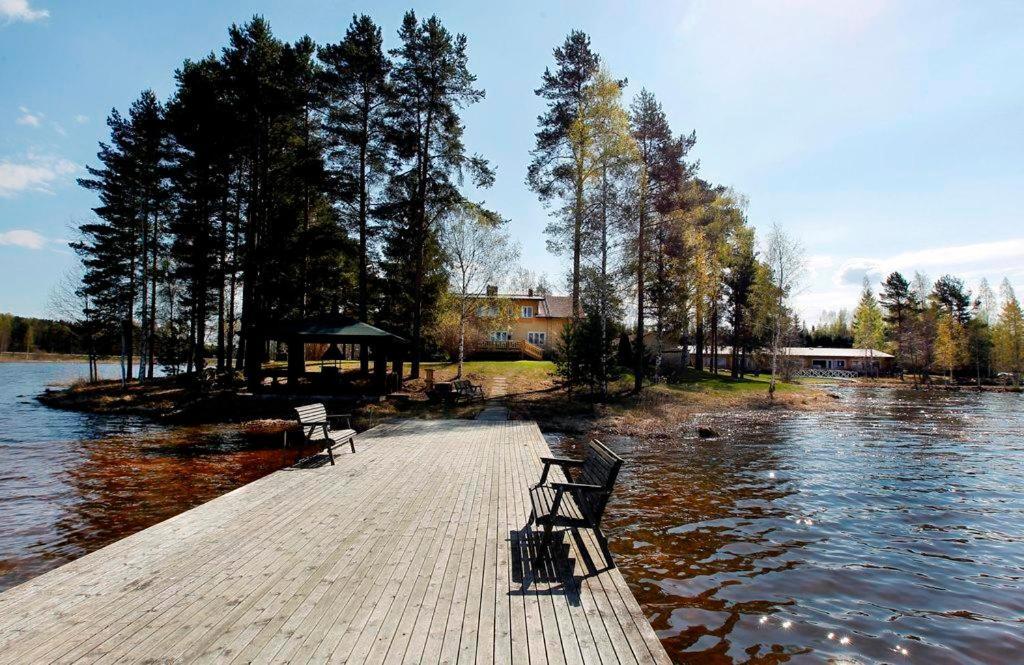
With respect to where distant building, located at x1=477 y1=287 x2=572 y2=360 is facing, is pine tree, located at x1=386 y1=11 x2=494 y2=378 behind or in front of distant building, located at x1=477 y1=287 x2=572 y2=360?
in front

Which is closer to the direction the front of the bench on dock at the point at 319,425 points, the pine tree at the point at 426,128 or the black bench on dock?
the black bench on dock

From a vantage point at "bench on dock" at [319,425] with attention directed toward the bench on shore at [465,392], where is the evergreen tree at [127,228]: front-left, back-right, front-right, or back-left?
front-left

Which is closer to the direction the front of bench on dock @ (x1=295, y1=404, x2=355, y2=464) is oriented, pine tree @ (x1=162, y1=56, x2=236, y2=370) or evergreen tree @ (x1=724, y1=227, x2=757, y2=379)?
the evergreen tree

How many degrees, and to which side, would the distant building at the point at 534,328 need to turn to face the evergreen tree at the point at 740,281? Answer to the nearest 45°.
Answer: approximately 90° to its left

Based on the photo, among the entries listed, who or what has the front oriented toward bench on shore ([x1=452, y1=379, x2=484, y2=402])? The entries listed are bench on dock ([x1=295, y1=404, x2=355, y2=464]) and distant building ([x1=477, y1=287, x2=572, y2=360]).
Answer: the distant building

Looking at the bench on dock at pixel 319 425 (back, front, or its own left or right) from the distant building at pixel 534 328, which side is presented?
left

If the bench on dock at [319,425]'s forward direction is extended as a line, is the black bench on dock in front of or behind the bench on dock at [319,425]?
in front

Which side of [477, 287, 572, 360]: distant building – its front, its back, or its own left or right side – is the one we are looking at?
front

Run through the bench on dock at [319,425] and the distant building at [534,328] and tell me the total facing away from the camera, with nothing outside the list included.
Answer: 0

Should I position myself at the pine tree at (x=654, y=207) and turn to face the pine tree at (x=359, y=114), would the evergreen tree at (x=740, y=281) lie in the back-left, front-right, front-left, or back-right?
back-right

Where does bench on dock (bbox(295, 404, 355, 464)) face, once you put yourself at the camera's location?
facing the viewer and to the right of the viewer

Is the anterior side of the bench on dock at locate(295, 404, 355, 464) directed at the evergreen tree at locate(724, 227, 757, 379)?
no

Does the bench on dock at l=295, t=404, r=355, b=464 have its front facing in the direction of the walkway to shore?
no

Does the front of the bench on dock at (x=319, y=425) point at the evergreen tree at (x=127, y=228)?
no

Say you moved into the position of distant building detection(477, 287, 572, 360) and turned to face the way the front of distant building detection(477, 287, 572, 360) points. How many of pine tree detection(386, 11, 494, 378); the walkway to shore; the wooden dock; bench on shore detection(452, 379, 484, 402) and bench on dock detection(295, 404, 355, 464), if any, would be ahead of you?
5

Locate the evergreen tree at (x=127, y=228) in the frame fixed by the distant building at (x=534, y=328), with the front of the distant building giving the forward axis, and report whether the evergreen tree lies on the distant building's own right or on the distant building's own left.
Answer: on the distant building's own right
